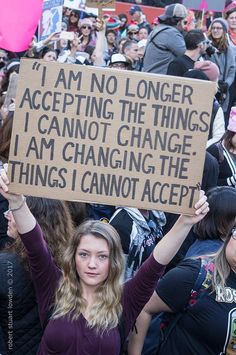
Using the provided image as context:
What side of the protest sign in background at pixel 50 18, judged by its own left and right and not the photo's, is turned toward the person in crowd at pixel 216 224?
front

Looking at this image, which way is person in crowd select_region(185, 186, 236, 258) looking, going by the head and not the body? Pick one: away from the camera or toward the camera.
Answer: away from the camera

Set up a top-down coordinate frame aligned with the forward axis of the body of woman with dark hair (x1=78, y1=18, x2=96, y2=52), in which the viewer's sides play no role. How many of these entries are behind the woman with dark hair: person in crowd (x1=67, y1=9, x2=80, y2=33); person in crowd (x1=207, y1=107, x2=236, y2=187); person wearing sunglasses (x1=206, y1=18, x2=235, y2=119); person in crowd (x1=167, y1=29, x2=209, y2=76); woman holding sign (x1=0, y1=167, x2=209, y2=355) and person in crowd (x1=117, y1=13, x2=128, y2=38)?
2

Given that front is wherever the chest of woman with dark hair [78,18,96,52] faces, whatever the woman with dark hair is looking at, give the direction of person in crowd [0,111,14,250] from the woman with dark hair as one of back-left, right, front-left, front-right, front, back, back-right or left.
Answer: front

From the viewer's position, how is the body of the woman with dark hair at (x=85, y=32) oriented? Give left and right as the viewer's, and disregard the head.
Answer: facing the viewer

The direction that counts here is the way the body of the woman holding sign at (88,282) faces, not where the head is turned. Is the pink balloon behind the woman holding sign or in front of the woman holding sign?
behind

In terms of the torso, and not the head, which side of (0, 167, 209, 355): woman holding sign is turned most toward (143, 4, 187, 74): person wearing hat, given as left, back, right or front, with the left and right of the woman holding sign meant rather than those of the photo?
back

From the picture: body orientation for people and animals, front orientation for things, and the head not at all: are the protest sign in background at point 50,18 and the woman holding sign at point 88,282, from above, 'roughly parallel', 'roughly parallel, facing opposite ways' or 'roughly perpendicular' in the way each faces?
roughly parallel

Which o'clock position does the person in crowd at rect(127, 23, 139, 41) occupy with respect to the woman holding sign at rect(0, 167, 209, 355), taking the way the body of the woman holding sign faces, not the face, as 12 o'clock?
The person in crowd is roughly at 6 o'clock from the woman holding sign.

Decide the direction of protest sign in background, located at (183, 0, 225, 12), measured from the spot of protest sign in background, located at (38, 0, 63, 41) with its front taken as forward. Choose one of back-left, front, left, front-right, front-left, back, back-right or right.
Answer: back-left

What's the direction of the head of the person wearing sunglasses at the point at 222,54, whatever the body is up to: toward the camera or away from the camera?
toward the camera

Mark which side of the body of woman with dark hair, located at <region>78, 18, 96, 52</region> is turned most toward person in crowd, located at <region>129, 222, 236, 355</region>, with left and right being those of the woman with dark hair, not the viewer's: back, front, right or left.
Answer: front
